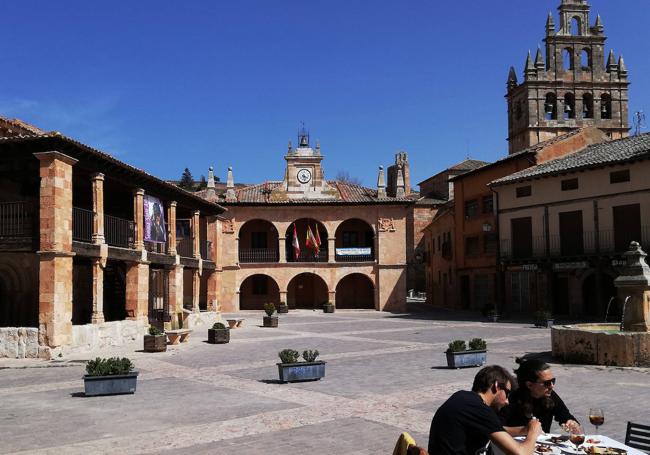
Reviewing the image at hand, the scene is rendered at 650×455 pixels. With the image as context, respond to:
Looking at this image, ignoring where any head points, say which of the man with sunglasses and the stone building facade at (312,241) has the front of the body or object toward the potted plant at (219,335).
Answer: the stone building facade

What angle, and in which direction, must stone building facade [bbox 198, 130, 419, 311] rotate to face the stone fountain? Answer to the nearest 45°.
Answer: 0° — it already faces it

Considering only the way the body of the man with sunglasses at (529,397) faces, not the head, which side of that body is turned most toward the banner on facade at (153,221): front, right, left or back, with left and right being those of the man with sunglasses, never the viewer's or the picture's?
back

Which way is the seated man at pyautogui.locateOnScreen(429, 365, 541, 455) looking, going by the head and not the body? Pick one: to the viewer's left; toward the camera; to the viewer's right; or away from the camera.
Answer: to the viewer's right

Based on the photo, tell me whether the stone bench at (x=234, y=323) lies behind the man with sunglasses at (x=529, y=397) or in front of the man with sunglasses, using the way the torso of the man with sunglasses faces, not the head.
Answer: behind

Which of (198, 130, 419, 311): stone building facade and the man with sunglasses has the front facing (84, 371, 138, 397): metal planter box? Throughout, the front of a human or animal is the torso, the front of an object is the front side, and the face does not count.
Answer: the stone building facade

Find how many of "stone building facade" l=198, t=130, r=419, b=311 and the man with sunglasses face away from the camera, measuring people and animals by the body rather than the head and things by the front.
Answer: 0

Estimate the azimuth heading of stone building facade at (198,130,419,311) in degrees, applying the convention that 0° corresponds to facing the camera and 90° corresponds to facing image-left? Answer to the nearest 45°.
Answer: approximately 0°

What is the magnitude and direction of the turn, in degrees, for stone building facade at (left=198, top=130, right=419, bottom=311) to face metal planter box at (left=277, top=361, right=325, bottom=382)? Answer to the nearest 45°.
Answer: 0° — it already faces it
